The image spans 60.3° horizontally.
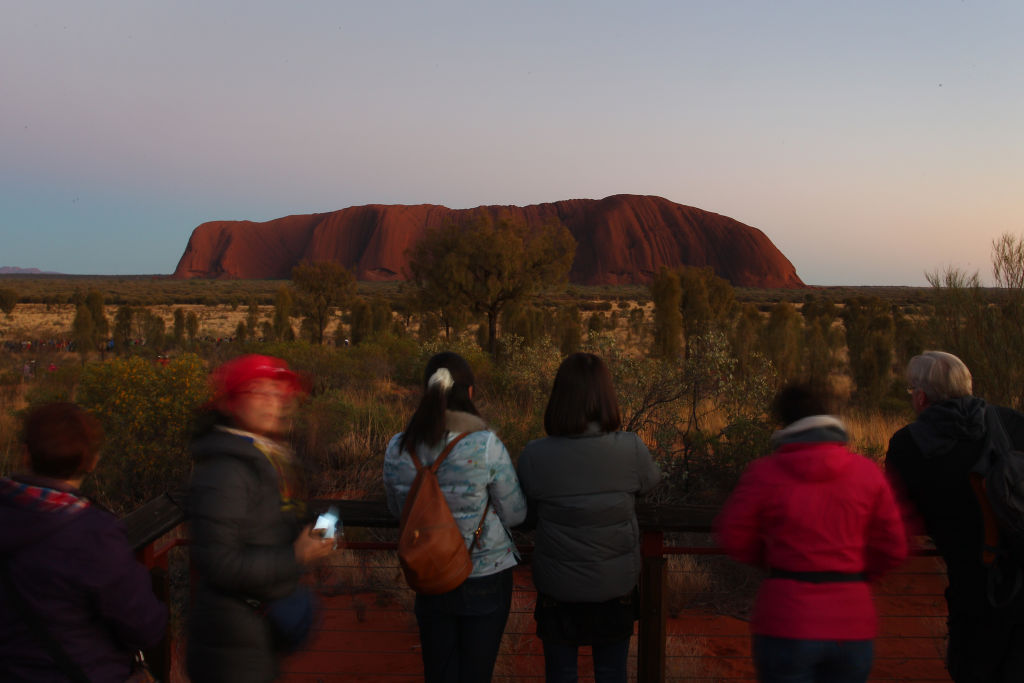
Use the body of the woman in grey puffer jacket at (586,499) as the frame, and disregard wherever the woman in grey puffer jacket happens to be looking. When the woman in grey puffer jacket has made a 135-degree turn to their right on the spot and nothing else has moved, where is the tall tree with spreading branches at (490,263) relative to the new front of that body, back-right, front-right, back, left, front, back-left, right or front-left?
back-left

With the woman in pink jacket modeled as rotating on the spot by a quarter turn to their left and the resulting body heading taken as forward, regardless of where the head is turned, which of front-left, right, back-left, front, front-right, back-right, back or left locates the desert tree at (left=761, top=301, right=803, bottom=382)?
right

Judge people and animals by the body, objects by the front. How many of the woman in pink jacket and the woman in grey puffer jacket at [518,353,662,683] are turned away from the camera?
2

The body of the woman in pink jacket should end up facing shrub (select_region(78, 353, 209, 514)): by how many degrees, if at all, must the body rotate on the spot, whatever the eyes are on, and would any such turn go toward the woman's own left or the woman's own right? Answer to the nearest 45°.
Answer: approximately 45° to the woman's own left

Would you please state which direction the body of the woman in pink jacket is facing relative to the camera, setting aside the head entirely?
away from the camera

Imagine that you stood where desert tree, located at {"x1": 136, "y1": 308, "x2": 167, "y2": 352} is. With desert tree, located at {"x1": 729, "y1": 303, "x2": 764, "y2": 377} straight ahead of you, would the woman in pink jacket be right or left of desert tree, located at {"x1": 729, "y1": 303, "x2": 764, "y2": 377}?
right

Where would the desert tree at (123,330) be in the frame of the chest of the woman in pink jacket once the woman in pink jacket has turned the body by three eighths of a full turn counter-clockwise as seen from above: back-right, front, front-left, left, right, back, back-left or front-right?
right

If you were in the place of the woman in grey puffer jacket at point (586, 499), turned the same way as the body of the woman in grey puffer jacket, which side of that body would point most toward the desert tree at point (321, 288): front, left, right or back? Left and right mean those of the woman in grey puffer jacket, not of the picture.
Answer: front

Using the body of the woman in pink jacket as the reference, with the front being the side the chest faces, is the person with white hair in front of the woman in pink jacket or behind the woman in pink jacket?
in front

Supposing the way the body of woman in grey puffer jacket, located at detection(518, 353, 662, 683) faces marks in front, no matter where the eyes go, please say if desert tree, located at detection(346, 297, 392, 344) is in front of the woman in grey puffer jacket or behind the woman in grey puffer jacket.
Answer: in front

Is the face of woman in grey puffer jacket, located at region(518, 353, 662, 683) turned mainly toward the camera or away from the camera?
away from the camera

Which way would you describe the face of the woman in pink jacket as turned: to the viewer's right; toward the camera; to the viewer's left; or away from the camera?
away from the camera

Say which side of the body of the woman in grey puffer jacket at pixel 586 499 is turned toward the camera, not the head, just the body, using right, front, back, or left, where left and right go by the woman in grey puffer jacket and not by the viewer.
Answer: back

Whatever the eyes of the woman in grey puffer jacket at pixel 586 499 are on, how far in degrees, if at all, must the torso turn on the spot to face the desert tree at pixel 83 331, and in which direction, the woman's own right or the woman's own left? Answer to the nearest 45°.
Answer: approximately 45° to the woman's own left
